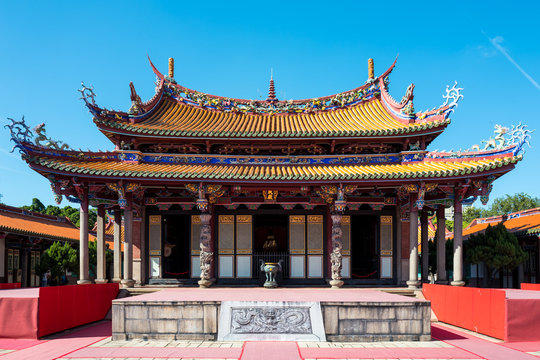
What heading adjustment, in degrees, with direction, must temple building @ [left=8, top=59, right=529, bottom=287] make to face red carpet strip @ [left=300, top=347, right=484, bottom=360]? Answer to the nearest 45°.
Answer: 0° — it already faces it

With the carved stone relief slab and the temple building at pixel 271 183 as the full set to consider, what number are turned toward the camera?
2

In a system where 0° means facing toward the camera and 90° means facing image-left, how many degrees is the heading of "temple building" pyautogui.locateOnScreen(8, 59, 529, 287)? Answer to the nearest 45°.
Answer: approximately 0°

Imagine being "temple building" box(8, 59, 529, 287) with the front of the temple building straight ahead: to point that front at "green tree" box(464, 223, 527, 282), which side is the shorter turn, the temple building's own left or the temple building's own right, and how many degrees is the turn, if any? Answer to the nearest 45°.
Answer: approximately 90° to the temple building's own left

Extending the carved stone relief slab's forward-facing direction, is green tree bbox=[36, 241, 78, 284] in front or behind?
behind

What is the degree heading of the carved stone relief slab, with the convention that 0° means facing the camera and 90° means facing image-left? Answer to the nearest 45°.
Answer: approximately 0°
